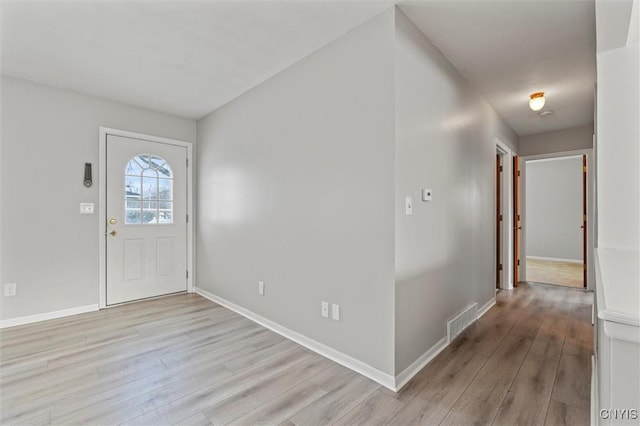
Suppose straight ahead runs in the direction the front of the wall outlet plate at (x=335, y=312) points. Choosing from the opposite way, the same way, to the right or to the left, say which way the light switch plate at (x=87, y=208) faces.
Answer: to the left

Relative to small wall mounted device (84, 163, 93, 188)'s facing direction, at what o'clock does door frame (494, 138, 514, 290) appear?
The door frame is roughly at 10 o'clock from the small wall mounted device.

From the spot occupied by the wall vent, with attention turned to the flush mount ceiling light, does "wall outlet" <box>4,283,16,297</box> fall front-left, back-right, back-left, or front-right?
back-left

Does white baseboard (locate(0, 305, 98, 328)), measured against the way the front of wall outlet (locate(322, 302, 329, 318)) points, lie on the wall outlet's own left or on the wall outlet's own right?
on the wall outlet's own right

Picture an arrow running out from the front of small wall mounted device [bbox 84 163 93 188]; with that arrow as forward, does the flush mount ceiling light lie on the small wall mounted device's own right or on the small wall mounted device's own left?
on the small wall mounted device's own left

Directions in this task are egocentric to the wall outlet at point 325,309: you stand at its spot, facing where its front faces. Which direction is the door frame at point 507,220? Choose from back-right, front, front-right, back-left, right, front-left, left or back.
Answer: back

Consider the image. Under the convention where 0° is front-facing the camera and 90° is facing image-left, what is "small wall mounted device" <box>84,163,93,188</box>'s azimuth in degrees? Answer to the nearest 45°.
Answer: approximately 0°

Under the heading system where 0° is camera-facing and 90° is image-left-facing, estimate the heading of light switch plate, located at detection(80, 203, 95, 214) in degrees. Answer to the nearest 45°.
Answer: approximately 0°

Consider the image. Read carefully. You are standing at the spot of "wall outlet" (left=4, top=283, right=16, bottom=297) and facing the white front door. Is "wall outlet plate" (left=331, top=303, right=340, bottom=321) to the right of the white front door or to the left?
right
